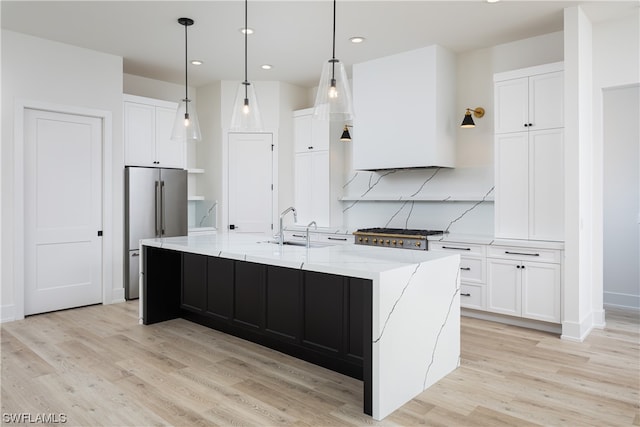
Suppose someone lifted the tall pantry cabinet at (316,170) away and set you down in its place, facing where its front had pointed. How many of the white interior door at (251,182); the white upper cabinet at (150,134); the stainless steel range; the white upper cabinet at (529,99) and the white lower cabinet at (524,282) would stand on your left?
3

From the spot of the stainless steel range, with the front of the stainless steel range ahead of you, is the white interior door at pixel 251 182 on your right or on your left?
on your right

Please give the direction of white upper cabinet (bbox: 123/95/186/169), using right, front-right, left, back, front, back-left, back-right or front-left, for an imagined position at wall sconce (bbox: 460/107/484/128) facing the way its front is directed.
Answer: front-right

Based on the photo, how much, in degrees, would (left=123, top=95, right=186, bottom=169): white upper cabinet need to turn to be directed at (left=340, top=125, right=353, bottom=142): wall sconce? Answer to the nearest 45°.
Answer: approximately 45° to its left

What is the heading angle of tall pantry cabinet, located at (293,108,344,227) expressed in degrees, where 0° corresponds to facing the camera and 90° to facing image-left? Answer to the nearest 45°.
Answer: approximately 45°

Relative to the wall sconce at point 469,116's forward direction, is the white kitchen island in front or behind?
in front

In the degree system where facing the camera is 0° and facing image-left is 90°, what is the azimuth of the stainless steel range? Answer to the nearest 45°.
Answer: approximately 45°

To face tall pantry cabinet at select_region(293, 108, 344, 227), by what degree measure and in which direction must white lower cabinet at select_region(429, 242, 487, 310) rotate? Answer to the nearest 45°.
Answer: approximately 90° to its right

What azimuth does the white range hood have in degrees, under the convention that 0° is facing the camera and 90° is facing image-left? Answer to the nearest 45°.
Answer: approximately 45°

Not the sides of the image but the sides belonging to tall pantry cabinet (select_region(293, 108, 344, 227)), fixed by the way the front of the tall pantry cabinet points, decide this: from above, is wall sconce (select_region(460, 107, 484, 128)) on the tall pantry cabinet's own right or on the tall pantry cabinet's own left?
on the tall pantry cabinet's own left
